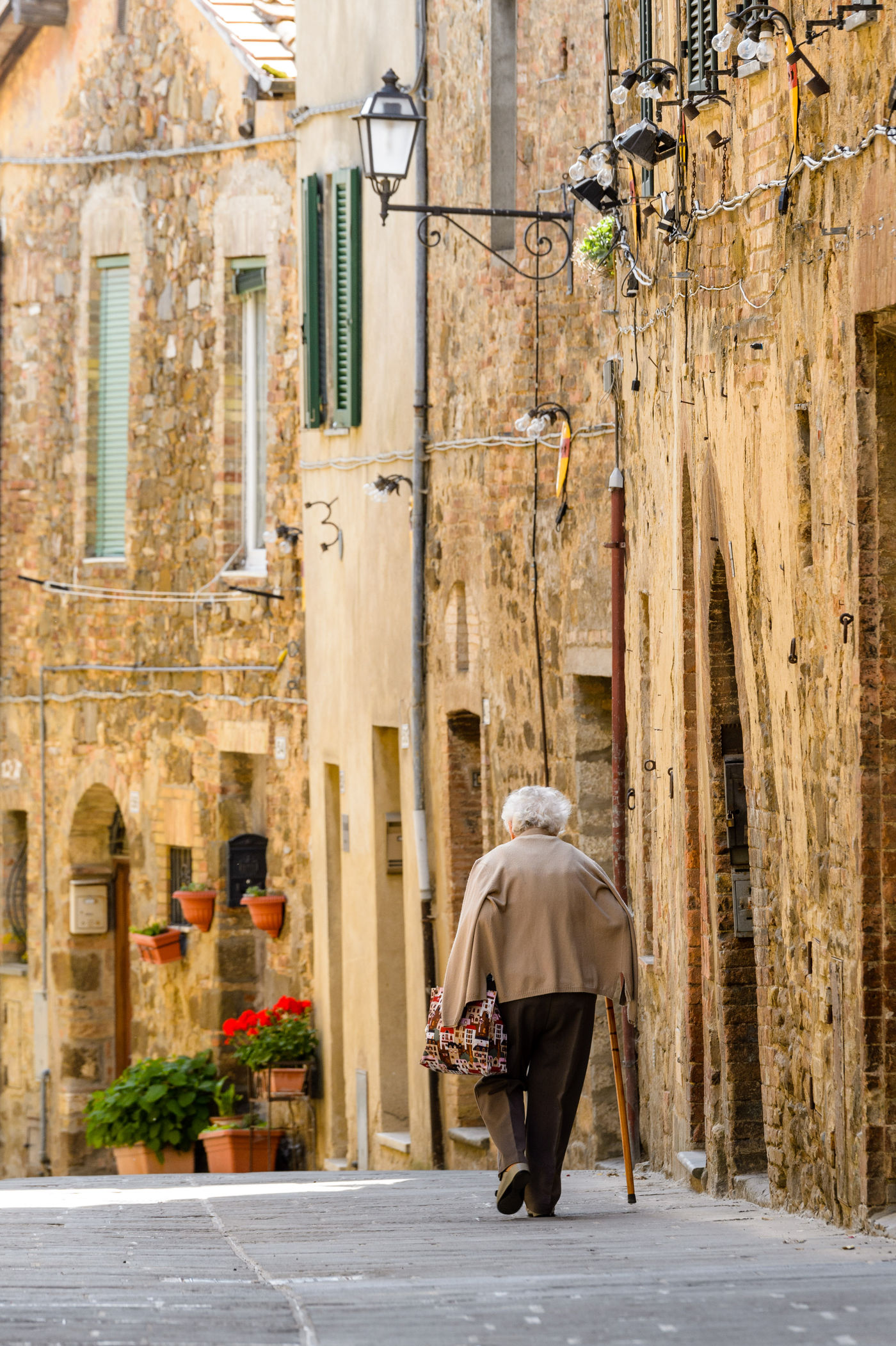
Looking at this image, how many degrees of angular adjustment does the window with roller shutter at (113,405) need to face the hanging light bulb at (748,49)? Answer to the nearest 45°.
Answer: approximately 45° to its left

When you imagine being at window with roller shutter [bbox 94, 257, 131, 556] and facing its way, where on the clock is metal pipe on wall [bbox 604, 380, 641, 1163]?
The metal pipe on wall is roughly at 10 o'clock from the window with roller shutter.

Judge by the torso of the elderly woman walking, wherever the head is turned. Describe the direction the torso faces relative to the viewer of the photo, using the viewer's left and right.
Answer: facing away from the viewer

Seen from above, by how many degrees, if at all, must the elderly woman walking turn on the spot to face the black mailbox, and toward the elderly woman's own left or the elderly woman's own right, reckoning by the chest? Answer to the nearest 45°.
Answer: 0° — they already face it

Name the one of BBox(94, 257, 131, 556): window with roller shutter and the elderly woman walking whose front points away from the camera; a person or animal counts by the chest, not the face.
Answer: the elderly woman walking

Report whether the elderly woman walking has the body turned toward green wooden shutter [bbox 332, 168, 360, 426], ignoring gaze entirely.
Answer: yes

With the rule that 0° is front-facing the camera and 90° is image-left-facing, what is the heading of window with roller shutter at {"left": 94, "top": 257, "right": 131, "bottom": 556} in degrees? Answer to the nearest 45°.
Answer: approximately 45°
